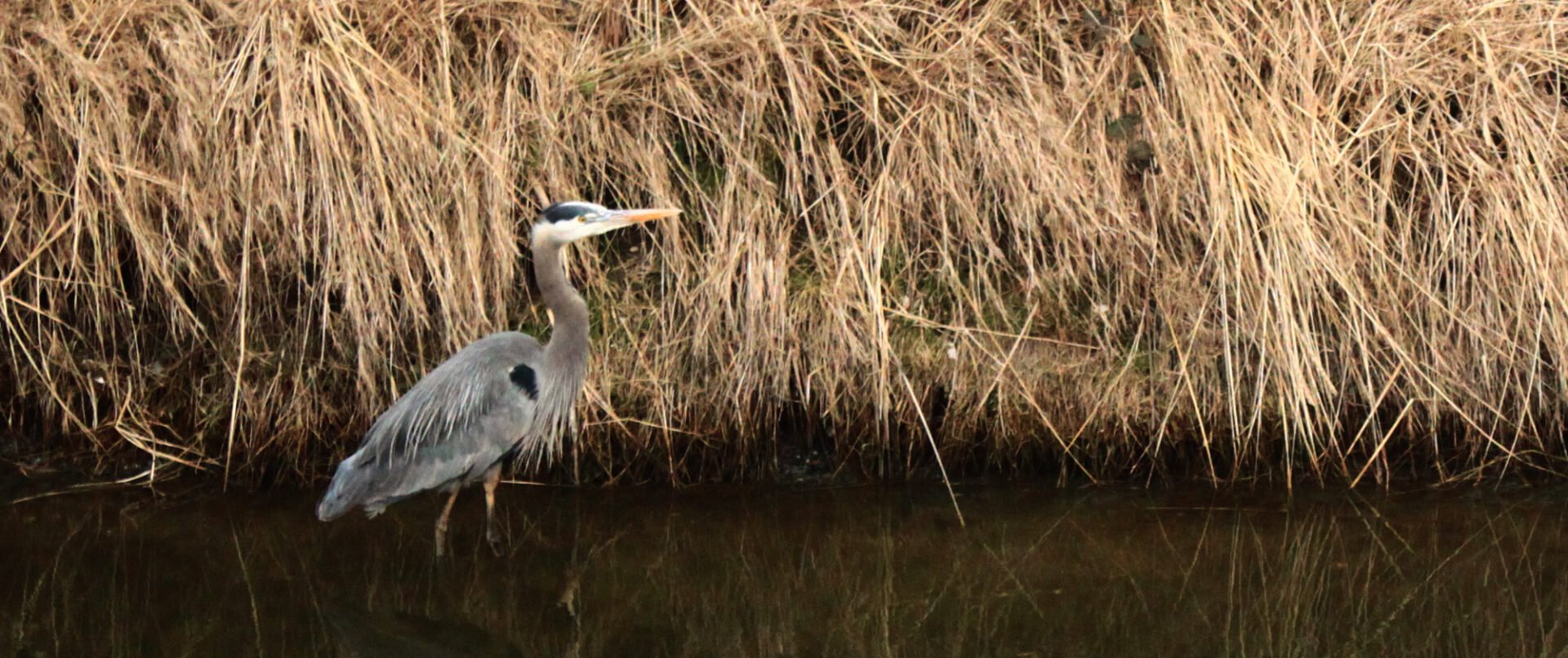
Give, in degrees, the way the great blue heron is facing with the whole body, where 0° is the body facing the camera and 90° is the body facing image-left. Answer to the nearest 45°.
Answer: approximately 270°
